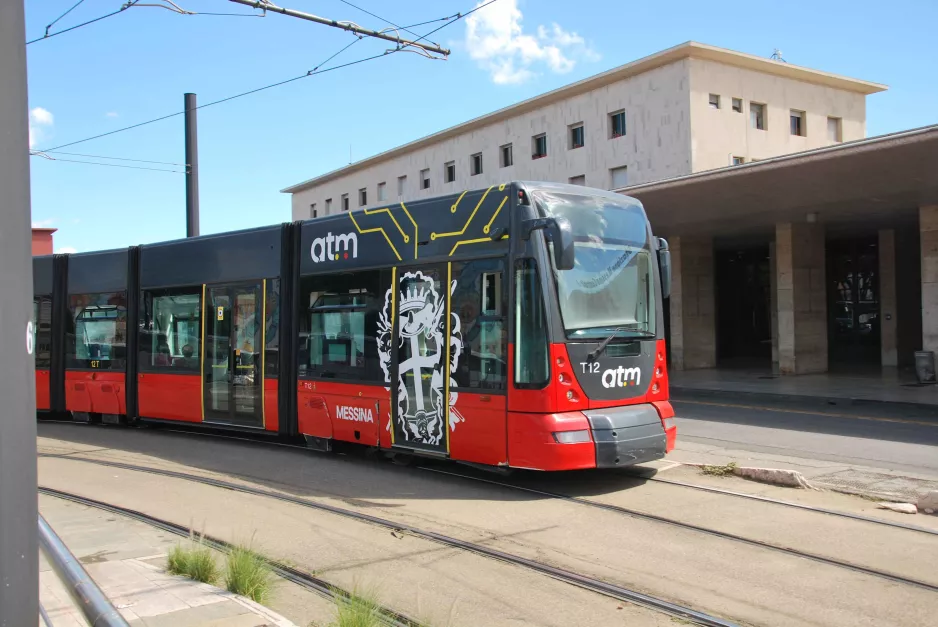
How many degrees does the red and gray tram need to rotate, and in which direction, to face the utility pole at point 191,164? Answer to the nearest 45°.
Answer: approximately 135° to its left

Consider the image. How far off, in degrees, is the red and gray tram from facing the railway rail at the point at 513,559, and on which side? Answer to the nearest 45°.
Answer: approximately 45° to its right

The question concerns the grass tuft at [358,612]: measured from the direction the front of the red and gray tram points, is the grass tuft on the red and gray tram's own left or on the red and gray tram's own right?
on the red and gray tram's own right

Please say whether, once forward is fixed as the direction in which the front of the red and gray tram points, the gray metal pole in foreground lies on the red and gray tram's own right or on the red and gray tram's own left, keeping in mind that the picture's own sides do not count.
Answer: on the red and gray tram's own right

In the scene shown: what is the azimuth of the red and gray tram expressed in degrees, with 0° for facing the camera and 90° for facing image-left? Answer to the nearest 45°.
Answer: approximately 315°

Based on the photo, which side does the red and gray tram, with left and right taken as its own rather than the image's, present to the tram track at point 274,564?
right

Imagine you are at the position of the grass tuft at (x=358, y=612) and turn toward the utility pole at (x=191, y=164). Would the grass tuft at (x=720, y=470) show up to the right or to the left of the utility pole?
right

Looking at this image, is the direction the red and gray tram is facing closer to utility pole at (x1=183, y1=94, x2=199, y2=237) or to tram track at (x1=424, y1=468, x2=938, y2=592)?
the tram track

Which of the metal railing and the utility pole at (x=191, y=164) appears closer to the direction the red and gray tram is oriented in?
the metal railing

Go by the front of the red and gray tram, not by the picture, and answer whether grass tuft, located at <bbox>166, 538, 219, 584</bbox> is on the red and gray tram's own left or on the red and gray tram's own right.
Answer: on the red and gray tram's own right
